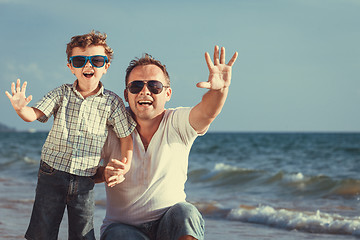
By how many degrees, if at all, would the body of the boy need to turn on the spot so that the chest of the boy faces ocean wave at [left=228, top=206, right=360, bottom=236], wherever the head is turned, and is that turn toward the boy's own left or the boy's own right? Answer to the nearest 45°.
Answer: approximately 135° to the boy's own left

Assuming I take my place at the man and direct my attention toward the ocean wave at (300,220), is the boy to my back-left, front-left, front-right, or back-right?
back-left

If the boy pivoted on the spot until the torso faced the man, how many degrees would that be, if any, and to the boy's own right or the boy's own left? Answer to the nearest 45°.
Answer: approximately 90° to the boy's own left

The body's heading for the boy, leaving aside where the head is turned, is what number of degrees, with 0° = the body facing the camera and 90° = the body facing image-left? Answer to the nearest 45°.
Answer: approximately 0°

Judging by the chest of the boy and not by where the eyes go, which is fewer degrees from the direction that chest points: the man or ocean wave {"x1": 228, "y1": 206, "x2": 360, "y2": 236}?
the man

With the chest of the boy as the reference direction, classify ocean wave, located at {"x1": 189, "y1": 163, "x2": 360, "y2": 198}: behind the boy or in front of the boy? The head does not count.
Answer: behind
